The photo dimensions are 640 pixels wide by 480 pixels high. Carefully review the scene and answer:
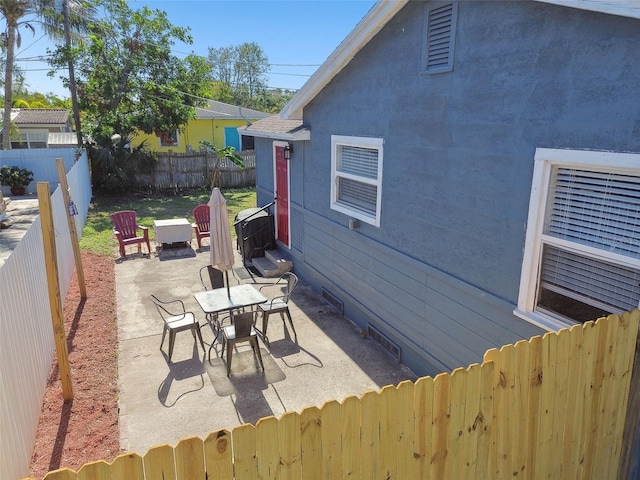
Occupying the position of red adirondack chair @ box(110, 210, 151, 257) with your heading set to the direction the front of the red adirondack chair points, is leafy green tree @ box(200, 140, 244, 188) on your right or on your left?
on your left

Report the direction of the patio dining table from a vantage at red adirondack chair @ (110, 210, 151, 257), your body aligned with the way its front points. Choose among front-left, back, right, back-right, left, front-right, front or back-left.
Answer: front-right

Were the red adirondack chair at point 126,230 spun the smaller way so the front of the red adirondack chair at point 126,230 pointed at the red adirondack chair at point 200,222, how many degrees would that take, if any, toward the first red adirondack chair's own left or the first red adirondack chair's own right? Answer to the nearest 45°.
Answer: approximately 45° to the first red adirondack chair's own left

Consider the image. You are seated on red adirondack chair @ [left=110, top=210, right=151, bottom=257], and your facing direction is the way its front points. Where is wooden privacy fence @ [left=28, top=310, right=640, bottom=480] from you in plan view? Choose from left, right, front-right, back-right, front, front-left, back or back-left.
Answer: front-right

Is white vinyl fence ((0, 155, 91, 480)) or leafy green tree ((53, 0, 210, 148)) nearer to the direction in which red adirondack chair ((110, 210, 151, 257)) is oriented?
the white vinyl fence

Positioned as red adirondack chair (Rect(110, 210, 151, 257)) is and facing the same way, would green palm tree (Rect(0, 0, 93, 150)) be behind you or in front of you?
behind

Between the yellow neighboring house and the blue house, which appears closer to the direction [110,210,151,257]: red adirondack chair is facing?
the blue house

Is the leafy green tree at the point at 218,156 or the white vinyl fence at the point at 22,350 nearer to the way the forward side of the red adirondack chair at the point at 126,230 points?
the white vinyl fence

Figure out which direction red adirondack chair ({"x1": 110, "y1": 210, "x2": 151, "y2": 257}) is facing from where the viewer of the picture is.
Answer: facing the viewer and to the right of the viewer

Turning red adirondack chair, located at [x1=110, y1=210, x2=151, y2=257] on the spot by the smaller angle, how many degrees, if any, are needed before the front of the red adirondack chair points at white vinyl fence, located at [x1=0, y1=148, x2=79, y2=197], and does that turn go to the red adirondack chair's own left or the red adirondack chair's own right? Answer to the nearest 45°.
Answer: approximately 135° to the red adirondack chair's own left

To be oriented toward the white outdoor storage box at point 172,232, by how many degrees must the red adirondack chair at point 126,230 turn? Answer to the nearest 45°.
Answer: approximately 45° to its left

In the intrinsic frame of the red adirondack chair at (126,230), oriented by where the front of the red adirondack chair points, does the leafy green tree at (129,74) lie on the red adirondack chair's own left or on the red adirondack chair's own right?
on the red adirondack chair's own left
